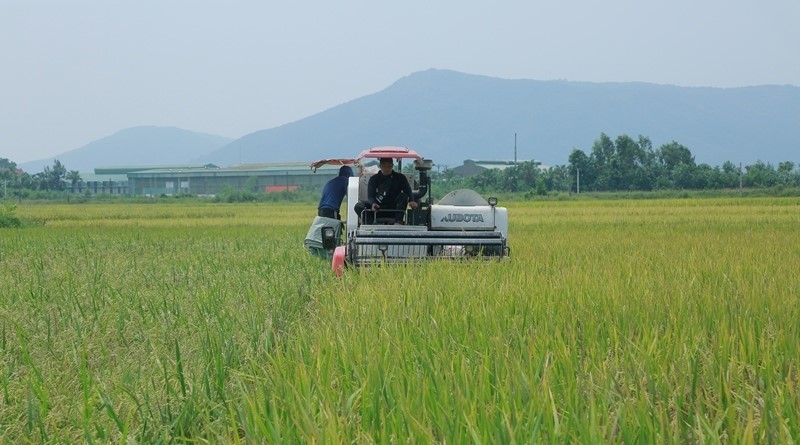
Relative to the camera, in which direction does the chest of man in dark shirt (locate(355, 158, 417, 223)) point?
toward the camera
